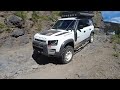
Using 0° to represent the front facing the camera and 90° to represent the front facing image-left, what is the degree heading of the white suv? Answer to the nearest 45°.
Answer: approximately 45°

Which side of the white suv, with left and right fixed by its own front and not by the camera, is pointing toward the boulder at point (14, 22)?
right
